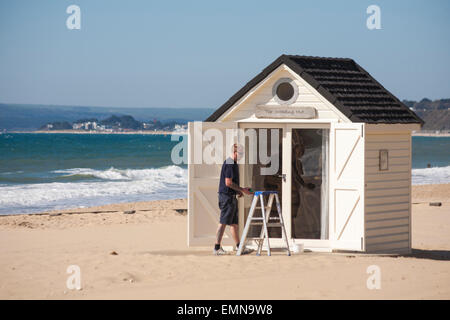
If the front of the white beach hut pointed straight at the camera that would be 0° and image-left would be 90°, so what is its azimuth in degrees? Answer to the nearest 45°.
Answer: approximately 45°

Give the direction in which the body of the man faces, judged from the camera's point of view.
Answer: to the viewer's right
